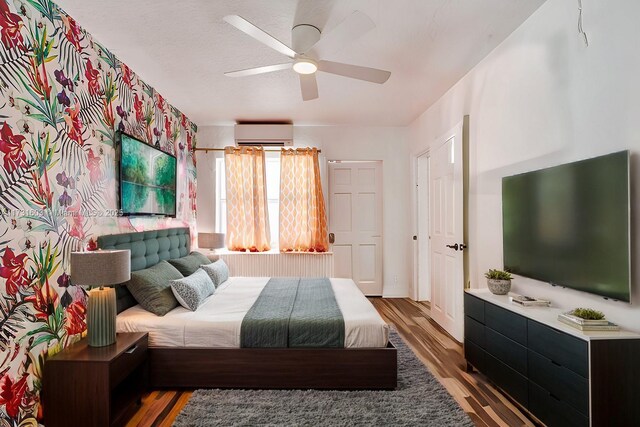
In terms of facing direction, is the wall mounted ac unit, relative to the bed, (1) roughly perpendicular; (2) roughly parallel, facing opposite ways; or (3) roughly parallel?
roughly perpendicular

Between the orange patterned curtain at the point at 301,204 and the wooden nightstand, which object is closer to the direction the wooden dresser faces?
the wooden nightstand

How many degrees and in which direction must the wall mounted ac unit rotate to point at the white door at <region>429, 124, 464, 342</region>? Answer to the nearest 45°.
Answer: approximately 45° to its left

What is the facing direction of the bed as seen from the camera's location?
facing to the right of the viewer

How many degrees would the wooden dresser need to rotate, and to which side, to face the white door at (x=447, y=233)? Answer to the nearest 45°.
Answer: approximately 90° to its right

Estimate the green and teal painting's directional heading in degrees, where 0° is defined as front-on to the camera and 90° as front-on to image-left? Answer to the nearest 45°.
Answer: approximately 315°

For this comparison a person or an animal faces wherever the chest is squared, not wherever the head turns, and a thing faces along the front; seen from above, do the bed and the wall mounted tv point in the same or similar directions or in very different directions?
very different directions

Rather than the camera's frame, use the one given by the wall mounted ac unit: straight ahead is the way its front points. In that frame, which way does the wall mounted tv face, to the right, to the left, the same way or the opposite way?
to the right

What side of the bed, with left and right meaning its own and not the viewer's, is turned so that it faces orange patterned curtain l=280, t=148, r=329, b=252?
left

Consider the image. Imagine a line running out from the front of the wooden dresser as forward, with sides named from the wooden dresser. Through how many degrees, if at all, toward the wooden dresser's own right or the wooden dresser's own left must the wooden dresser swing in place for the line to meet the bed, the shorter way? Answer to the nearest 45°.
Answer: approximately 45° to the wooden dresser's own right

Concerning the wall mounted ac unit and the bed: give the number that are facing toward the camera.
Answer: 1
